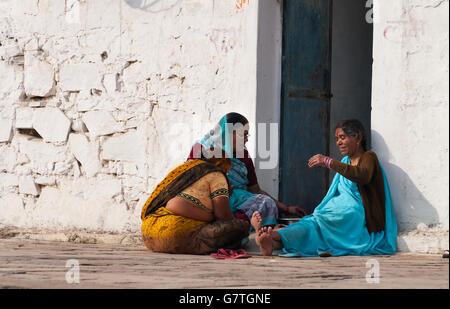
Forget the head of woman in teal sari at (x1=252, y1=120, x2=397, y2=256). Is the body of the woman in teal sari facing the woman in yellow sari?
yes

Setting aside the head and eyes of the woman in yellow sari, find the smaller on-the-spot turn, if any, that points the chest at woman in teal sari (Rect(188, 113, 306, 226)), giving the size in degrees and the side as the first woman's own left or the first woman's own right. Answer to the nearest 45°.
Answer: approximately 45° to the first woman's own left

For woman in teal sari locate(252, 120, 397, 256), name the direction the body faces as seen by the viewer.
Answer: to the viewer's left

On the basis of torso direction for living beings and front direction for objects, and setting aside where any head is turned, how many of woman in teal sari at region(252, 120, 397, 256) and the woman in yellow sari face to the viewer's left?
1

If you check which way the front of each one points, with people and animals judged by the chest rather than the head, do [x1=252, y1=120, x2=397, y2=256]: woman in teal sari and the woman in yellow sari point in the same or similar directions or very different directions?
very different directions

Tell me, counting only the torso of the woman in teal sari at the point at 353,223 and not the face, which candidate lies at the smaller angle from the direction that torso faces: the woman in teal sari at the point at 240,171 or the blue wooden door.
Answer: the woman in teal sari

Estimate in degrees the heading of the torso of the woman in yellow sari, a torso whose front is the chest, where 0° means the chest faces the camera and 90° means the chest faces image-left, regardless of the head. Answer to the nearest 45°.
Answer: approximately 270°

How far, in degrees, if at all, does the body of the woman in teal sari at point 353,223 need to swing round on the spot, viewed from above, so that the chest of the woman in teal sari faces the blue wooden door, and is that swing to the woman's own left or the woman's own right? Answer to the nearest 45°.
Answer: approximately 90° to the woman's own right

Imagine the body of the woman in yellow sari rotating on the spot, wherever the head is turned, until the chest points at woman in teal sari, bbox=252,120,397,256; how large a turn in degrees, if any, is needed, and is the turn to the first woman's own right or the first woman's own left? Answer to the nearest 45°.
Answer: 0° — they already face them
